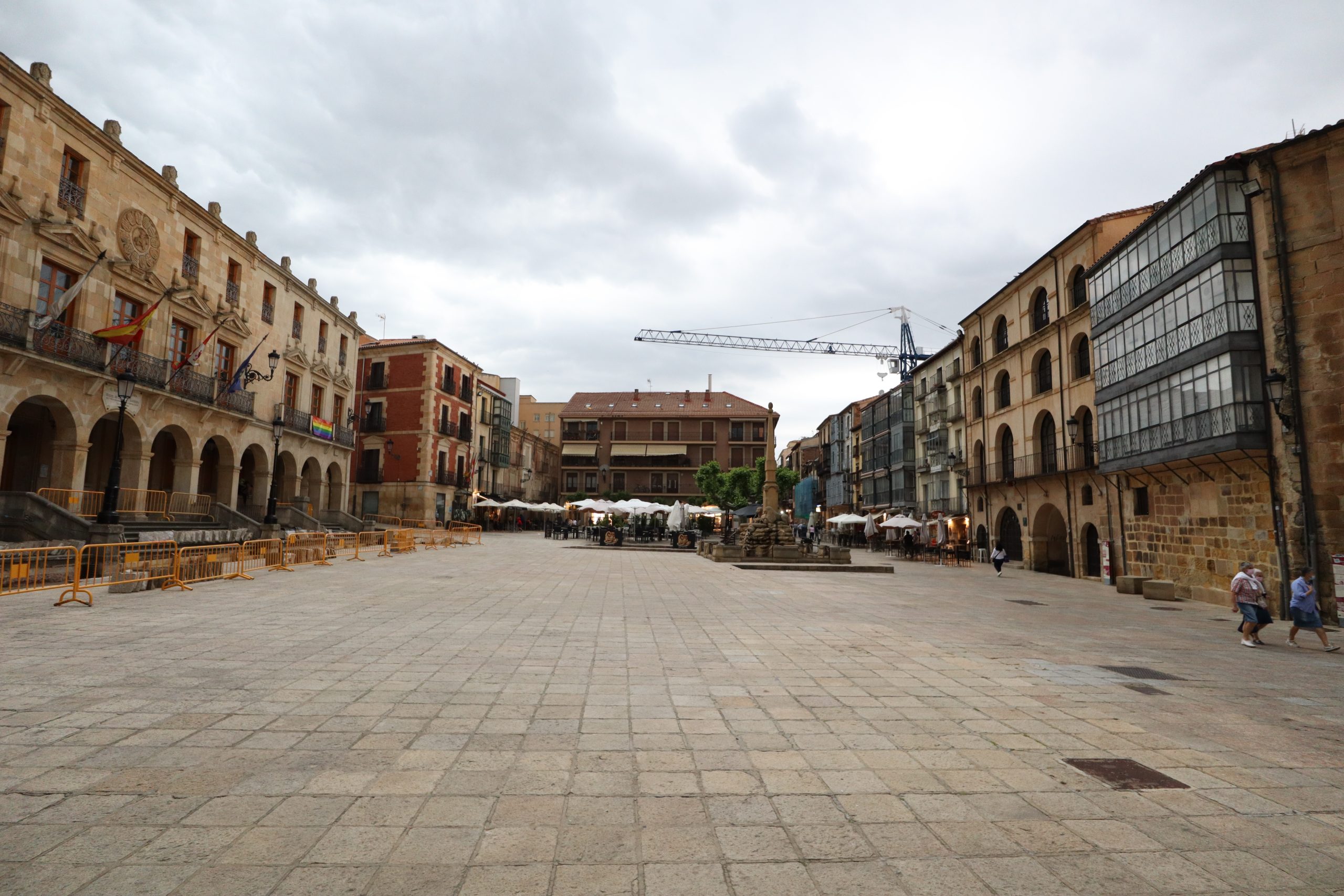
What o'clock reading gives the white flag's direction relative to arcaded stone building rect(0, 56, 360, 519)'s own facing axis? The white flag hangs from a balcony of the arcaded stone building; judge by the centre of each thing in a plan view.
The white flag is roughly at 2 o'clock from the arcaded stone building.

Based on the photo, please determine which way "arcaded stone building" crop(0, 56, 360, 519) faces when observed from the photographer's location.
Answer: facing the viewer and to the right of the viewer

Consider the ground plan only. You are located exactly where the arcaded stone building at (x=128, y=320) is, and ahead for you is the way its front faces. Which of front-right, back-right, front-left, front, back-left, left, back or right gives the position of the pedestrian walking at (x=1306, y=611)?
front

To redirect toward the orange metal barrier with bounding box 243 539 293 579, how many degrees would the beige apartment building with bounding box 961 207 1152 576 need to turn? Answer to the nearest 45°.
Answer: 0° — it already faces it

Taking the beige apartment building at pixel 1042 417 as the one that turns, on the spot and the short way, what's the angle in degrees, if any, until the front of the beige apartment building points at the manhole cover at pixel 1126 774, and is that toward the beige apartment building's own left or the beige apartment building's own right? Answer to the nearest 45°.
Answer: approximately 45° to the beige apartment building's own left

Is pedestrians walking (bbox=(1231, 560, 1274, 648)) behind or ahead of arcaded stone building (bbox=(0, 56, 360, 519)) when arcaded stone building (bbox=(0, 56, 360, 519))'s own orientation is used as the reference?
ahead

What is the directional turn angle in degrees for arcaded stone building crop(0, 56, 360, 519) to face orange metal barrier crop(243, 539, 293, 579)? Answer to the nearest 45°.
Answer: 0° — it already faces it

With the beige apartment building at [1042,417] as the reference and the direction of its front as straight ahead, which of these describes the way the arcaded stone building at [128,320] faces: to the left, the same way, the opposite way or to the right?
the opposite way

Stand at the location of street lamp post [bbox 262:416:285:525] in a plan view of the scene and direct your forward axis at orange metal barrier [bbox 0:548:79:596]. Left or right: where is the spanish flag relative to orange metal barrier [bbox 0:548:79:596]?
right

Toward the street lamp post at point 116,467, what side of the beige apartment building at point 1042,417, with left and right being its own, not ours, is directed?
front

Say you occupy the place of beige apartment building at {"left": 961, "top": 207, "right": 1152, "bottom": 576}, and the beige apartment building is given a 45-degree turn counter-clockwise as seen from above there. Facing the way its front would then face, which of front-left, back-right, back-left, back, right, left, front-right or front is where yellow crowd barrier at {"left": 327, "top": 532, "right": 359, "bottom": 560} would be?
front-right

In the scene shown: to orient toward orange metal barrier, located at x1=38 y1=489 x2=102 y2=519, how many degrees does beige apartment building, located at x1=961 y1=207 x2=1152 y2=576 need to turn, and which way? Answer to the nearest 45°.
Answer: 0° — it already faces it

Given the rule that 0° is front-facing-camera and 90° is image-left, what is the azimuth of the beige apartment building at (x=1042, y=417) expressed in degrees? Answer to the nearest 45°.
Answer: approximately 45°

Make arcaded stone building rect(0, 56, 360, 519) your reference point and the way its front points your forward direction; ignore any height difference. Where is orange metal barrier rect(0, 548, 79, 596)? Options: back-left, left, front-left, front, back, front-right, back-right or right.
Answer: front-right
